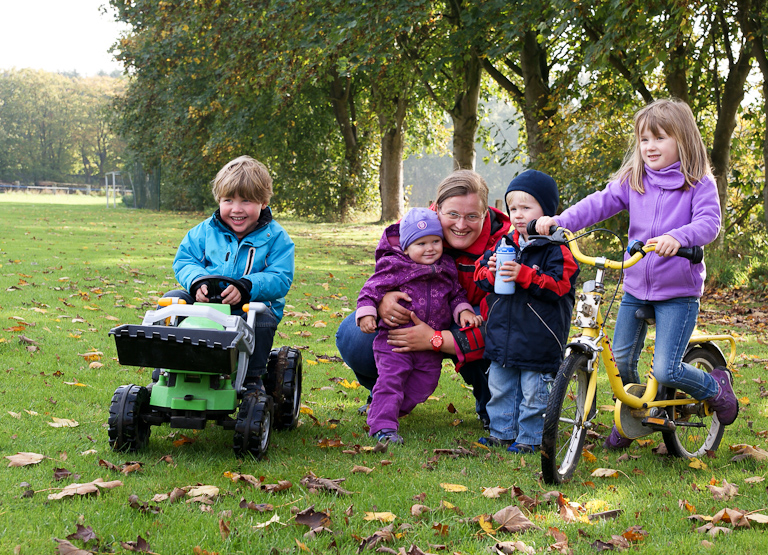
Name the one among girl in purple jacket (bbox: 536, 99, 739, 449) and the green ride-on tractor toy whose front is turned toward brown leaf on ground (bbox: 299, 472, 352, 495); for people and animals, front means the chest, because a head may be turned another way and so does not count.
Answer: the girl in purple jacket

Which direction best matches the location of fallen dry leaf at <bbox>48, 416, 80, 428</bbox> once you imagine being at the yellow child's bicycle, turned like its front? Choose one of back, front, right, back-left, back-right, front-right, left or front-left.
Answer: front-right

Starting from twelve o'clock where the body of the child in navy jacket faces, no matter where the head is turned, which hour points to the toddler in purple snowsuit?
The toddler in purple snowsuit is roughly at 2 o'clock from the child in navy jacket.

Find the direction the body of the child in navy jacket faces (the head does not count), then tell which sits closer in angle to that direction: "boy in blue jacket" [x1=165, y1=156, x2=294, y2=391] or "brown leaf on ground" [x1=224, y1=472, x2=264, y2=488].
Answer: the brown leaf on ground

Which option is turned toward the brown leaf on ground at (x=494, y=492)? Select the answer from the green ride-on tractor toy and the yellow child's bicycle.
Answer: the yellow child's bicycle

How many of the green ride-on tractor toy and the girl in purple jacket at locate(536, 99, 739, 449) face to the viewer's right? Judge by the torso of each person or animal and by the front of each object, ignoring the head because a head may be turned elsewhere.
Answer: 0

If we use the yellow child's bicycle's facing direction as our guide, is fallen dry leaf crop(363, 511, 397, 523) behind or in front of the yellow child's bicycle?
in front

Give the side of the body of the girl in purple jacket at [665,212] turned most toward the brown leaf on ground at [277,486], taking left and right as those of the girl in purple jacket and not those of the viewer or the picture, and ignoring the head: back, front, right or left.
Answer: front

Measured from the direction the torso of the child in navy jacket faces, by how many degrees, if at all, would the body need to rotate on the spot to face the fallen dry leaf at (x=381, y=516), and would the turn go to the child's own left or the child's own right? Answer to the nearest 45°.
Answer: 0° — they already face it

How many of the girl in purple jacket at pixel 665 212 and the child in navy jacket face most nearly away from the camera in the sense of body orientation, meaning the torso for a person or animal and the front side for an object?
0

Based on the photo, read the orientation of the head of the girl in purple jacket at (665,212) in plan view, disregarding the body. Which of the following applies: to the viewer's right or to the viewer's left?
to the viewer's left

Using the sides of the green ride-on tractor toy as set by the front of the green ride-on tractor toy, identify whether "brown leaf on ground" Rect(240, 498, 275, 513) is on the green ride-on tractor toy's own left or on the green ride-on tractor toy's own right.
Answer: on the green ride-on tractor toy's own left

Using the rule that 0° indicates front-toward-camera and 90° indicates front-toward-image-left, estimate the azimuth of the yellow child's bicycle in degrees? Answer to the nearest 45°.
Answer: approximately 45°
